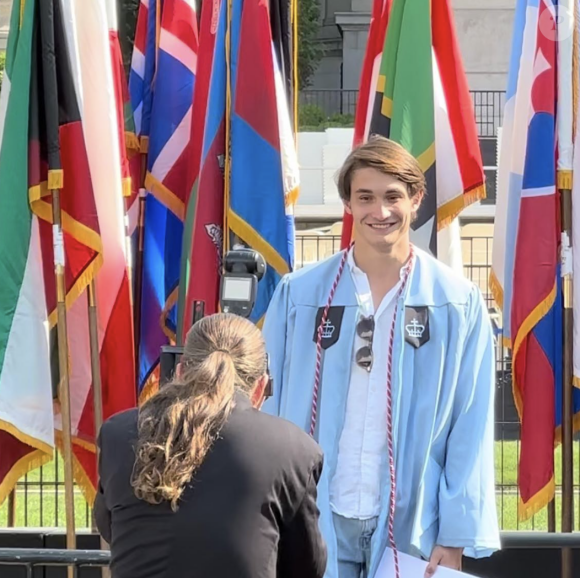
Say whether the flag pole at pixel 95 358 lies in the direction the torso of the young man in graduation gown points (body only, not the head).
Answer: no

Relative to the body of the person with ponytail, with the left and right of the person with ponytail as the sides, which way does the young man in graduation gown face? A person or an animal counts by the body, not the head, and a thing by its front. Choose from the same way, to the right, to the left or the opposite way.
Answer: the opposite way

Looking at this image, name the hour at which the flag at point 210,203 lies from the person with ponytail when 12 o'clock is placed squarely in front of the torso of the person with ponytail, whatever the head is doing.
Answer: The flag is roughly at 12 o'clock from the person with ponytail.

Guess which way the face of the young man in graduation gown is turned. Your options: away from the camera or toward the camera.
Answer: toward the camera

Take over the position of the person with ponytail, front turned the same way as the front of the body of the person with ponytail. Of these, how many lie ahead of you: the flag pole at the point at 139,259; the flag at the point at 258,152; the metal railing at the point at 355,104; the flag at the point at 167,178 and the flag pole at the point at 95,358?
5

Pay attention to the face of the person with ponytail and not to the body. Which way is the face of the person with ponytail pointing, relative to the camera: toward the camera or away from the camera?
away from the camera

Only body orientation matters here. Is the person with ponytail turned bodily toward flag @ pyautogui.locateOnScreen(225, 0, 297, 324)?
yes

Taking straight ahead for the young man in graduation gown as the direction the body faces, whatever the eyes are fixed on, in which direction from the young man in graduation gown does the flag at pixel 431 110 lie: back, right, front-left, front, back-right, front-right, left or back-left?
back

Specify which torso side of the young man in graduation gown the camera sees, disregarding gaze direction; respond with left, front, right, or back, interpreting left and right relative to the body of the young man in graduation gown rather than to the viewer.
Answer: front

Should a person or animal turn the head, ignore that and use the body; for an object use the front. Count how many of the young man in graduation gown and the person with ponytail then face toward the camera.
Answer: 1

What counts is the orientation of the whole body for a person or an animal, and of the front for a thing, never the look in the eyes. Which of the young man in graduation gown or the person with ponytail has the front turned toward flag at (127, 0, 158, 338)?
the person with ponytail

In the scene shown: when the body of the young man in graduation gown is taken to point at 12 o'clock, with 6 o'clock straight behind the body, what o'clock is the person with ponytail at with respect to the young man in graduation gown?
The person with ponytail is roughly at 1 o'clock from the young man in graduation gown.

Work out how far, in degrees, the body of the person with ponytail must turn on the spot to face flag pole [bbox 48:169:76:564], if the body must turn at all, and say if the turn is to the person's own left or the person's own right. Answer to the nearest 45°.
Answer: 0° — they already face it

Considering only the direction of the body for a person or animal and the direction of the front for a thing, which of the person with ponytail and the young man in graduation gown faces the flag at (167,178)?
the person with ponytail

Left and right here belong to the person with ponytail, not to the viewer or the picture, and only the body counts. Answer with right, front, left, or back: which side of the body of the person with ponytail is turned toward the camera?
back

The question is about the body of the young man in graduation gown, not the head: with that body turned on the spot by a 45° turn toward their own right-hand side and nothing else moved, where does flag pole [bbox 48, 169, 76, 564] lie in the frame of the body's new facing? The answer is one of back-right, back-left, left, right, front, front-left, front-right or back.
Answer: right

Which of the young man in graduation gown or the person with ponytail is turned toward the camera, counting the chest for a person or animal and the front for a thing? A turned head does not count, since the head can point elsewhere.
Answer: the young man in graduation gown

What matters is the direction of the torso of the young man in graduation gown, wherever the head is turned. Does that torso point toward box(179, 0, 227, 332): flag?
no
